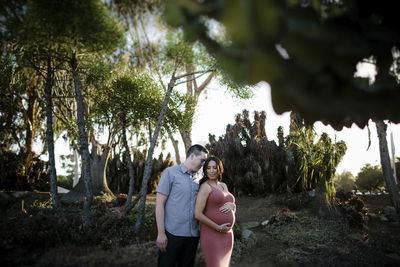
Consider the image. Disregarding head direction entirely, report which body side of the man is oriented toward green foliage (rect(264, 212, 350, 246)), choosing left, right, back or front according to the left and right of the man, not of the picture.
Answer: left

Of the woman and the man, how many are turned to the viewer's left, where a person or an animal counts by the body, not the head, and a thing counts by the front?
0

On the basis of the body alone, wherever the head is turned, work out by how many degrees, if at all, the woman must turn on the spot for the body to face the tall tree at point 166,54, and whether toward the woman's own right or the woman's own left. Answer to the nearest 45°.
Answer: approximately 135° to the woman's own left

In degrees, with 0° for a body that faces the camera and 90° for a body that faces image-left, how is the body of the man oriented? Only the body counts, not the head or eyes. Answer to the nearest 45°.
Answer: approximately 315°

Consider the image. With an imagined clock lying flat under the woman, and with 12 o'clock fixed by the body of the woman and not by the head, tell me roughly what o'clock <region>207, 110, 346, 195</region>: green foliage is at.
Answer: The green foliage is roughly at 8 o'clock from the woman.

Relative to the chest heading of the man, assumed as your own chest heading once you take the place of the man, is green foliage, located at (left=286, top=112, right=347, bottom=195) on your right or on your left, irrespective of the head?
on your left

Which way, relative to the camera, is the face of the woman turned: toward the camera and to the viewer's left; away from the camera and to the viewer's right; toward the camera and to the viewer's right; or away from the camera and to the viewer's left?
toward the camera and to the viewer's left

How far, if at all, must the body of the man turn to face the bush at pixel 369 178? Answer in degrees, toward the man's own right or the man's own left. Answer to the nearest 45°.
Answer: approximately 90° to the man's own left
